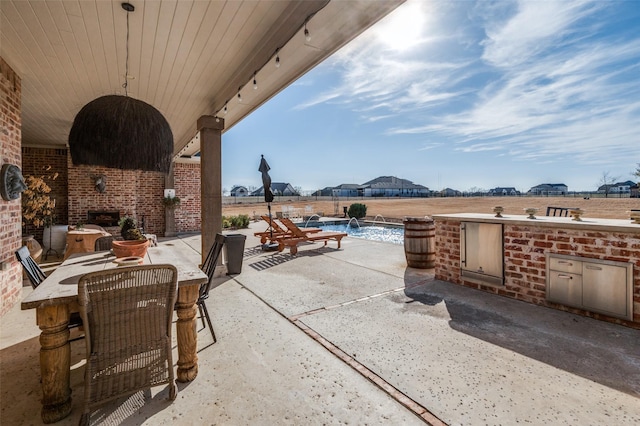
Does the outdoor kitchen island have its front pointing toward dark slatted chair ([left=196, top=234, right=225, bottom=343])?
yes

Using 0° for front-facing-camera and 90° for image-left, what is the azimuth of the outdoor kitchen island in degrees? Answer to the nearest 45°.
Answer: approximately 45°

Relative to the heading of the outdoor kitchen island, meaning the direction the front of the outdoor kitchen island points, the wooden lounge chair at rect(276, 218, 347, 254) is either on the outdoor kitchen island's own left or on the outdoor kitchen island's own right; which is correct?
on the outdoor kitchen island's own right

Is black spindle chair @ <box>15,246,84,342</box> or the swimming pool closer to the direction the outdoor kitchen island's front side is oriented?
the black spindle chair

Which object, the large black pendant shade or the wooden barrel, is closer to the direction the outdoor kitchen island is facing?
the large black pendant shade

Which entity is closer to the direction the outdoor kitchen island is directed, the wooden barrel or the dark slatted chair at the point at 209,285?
the dark slatted chair

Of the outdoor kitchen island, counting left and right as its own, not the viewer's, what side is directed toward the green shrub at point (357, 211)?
right
